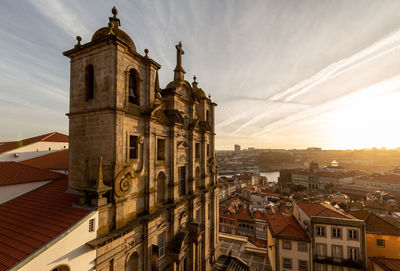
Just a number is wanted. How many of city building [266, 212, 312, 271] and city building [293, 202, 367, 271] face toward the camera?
2

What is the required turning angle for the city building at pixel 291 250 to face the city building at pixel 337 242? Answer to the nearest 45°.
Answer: approximately 90° to its left

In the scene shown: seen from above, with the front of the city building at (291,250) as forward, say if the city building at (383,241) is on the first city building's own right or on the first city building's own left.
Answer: on the first city building's own left

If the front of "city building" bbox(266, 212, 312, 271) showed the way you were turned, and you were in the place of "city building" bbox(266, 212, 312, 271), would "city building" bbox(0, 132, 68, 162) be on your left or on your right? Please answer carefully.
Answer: on your right

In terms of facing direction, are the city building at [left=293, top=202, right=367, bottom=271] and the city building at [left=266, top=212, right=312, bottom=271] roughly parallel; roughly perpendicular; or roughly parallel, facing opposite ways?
roughly parallel

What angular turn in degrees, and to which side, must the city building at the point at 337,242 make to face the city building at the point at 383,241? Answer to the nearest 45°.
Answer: approximately 135° to its left

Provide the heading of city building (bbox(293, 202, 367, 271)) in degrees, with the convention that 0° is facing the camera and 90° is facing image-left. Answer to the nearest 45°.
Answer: approximately 0°

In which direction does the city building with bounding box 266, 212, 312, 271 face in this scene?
toward the camera
